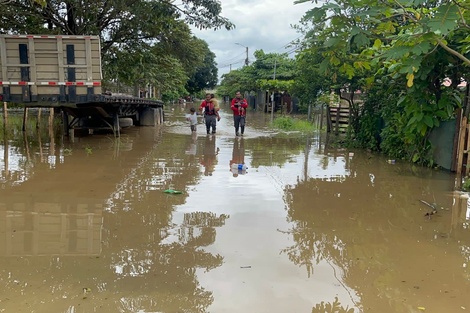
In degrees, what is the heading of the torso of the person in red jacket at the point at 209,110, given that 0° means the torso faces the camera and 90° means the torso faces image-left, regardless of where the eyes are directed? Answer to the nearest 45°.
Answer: approximately 0°

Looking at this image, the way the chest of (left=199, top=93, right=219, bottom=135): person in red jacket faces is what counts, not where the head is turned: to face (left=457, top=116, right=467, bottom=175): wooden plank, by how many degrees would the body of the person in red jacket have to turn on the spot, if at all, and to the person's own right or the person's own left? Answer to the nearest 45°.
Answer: approximately 45° to the person's own left

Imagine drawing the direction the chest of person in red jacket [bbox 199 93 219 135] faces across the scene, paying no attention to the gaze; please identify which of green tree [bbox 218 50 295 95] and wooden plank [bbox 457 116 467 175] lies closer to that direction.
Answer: the wooden plank

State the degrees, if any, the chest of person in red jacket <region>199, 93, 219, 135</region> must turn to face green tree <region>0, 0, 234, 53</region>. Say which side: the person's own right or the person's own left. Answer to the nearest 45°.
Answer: approximately 90° to the person's own right

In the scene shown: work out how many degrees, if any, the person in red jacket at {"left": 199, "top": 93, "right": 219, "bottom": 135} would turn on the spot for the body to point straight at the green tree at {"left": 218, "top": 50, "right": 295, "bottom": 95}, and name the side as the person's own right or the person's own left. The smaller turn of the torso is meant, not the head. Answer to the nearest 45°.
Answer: approximately 180°
